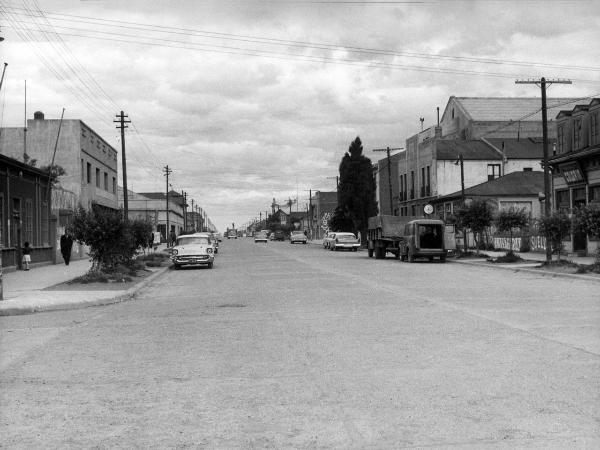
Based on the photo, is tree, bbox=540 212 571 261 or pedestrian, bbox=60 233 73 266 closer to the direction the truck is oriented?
the tree

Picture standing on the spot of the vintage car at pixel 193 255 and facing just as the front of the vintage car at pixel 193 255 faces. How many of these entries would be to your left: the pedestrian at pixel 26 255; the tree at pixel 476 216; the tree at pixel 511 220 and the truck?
3

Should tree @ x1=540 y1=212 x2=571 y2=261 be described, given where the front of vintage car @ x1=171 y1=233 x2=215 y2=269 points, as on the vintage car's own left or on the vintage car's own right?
on the vintage car's own left

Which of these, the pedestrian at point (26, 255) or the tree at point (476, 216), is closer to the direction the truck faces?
the tree

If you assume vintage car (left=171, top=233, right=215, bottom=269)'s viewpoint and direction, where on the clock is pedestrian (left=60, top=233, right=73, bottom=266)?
The pedestrian is roughly at 4 o'clock from the vintage car.

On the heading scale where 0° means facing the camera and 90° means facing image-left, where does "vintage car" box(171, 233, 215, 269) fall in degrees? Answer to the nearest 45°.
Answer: approximately 0°

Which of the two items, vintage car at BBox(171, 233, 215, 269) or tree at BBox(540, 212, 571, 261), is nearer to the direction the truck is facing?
the tree
